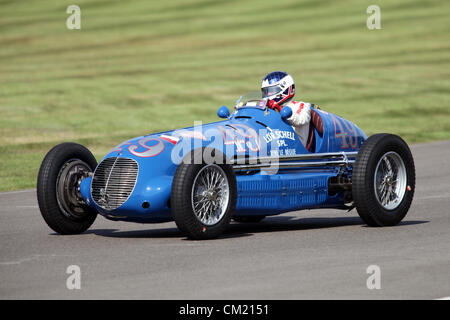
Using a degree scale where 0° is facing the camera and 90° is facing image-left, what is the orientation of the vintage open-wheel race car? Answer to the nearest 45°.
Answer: approximately 45°

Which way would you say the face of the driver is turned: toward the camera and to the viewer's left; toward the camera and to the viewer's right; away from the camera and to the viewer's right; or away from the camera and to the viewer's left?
toward the camera and to the viewer's left
